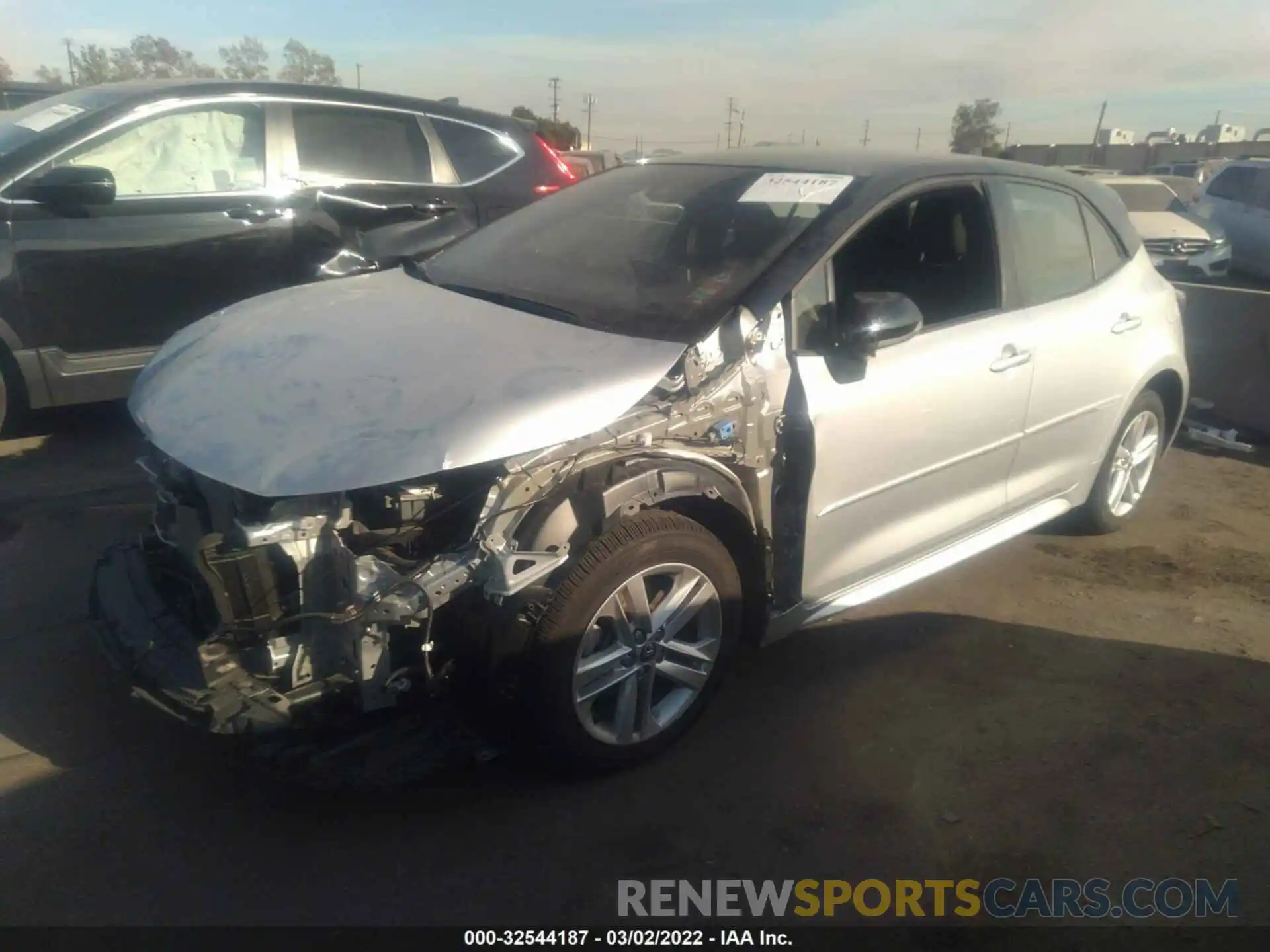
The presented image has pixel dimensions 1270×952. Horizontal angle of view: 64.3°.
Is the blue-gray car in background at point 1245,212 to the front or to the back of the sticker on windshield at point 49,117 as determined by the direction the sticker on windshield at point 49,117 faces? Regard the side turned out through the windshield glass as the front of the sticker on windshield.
to the back

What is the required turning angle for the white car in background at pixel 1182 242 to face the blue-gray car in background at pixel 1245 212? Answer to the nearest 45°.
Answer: approximately 90° to its left

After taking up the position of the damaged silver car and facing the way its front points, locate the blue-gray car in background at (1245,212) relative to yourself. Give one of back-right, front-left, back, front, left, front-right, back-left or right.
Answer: back
